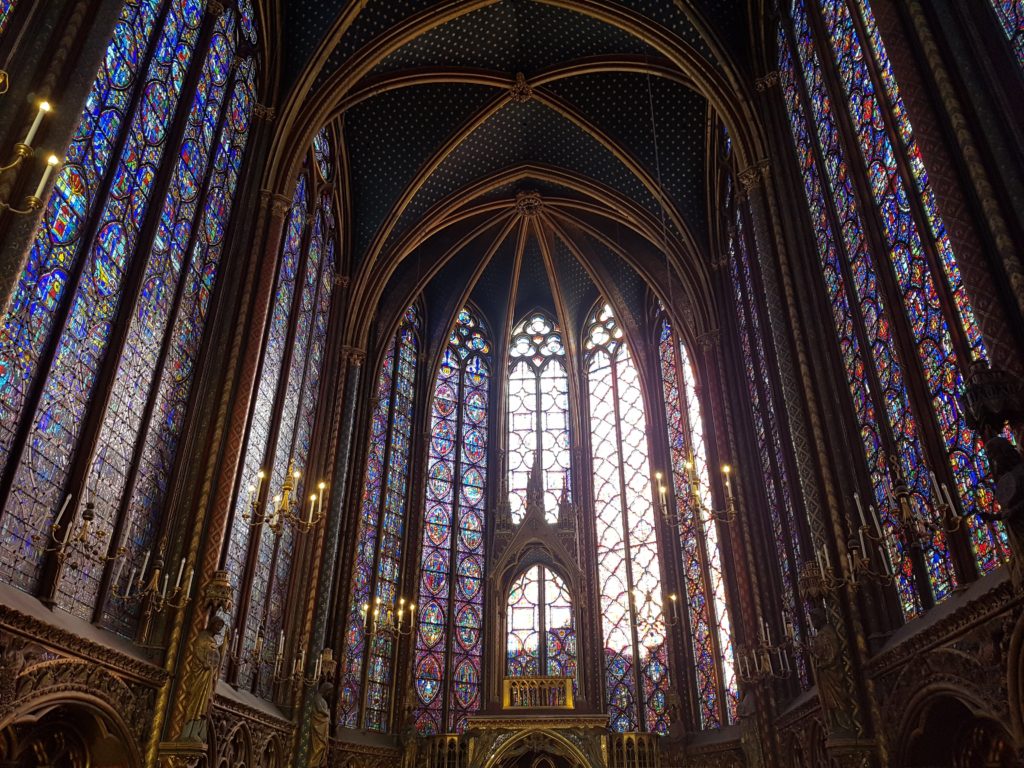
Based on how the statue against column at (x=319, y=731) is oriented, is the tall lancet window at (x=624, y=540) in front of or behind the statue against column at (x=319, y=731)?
in front

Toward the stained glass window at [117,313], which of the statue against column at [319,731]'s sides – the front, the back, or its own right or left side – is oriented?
right

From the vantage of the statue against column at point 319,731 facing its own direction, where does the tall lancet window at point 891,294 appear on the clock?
The tall lancet window is roughly at 2 o'clock from the statue against column.

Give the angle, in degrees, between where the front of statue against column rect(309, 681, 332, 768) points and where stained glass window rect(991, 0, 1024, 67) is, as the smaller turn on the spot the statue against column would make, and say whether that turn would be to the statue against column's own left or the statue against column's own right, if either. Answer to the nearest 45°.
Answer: approximately 45° to the statue against column's own right

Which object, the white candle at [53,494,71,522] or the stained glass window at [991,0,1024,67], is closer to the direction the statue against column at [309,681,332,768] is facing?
the stained glass window

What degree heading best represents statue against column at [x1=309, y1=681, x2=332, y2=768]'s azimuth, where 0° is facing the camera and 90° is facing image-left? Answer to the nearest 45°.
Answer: approximately 270°

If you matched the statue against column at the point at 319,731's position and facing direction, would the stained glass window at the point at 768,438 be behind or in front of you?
in front

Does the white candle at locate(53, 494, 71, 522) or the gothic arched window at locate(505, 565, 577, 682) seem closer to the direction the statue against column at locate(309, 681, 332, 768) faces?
the gothic arched window

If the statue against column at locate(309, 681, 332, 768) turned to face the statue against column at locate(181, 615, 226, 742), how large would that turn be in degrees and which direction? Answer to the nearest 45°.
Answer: approximately 90° to its right

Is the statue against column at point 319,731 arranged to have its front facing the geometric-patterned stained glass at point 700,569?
yes

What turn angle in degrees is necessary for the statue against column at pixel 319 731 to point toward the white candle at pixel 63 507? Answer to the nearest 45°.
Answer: approximately 90° to its right
